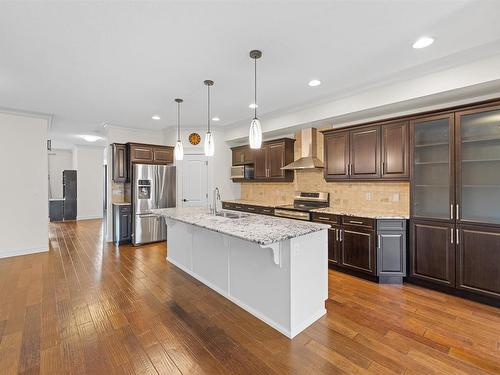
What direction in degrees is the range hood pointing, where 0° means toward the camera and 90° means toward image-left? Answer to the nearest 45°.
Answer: approximately 45°

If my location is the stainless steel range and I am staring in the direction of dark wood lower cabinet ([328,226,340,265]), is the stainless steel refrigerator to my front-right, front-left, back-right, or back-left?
back-right

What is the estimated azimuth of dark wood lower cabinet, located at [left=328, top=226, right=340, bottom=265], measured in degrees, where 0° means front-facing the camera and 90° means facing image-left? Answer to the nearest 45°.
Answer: approximately 45°

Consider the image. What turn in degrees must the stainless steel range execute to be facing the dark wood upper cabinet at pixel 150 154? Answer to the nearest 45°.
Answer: approximately 45° to its right

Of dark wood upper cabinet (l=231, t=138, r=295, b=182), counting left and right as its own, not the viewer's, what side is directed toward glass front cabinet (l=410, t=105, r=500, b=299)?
left

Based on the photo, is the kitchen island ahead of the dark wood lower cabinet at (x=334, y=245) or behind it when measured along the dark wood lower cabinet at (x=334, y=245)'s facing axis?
ahead
